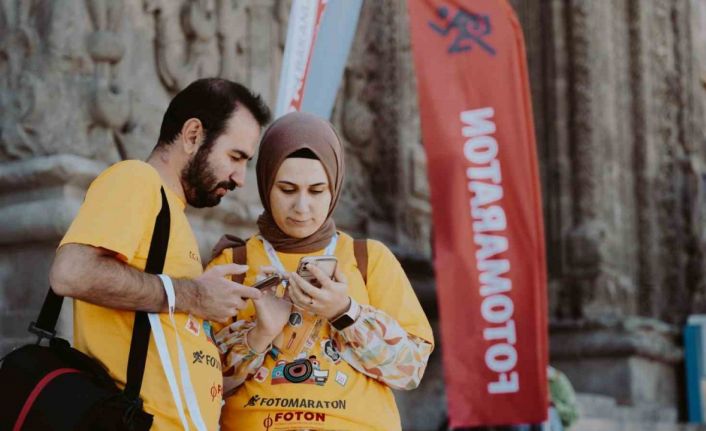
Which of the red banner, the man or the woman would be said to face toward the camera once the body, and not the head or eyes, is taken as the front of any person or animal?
the woman

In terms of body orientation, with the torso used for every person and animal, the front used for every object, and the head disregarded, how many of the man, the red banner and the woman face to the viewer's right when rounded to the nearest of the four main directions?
1

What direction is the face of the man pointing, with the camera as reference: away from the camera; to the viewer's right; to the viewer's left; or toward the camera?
to the viewer's right

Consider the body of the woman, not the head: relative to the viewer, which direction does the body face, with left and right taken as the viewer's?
facing the viewer

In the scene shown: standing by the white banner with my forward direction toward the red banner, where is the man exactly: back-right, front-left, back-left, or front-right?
back-right

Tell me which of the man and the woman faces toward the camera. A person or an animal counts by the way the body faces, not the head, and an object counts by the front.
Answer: the woman

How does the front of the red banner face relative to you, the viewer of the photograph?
facing away from the viewer

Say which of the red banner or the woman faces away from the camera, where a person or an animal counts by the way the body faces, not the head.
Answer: the red banner

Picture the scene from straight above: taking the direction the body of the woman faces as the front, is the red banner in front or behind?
behind

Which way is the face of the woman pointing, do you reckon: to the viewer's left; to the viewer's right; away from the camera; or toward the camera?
toward the camera

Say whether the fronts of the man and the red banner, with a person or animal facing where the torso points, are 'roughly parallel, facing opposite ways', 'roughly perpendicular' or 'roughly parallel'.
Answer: roughly perpendicular

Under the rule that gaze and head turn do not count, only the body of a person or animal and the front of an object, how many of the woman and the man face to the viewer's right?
1

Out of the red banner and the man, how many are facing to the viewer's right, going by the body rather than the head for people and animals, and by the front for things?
1

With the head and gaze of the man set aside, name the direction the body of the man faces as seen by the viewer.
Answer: to the viewer's right
